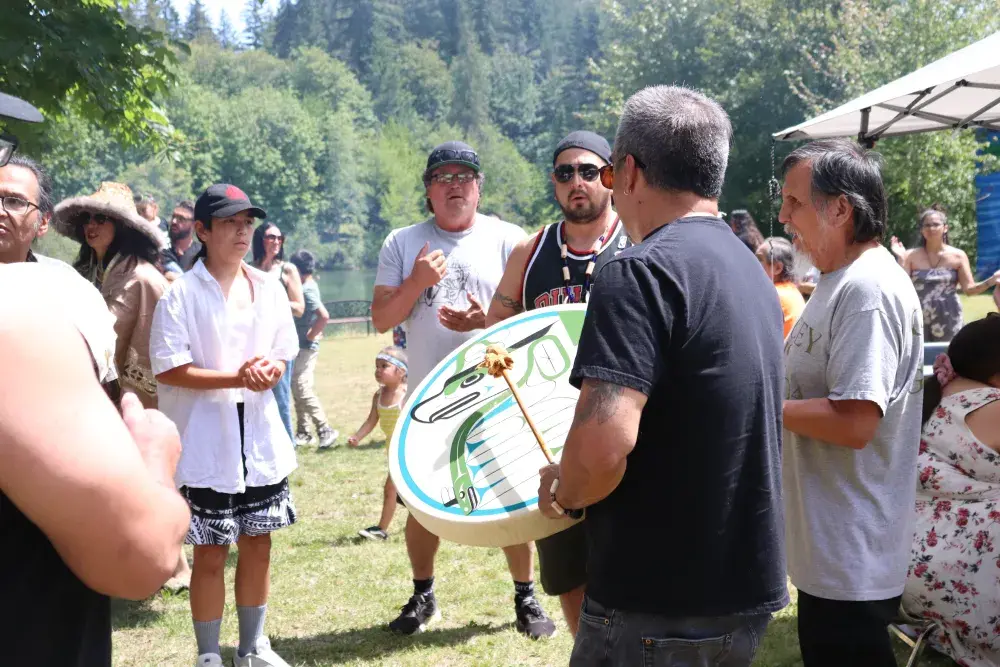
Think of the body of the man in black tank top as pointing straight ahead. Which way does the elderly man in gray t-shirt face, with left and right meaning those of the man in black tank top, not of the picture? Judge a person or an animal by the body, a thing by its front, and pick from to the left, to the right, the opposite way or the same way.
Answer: to the right

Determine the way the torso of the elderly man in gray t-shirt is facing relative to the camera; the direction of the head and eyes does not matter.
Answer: to the viewer's left

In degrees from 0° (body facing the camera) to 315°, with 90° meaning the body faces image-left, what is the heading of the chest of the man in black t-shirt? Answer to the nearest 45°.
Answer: approximately 135°

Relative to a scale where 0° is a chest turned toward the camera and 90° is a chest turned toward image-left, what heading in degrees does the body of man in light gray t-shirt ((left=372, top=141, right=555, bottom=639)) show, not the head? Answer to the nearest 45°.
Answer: approximately 0°

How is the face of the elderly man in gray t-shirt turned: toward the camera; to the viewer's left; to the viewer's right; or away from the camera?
to the viewer's left

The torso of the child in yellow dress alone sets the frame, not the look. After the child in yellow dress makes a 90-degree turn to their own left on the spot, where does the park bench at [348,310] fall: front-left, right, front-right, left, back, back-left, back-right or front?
back-left

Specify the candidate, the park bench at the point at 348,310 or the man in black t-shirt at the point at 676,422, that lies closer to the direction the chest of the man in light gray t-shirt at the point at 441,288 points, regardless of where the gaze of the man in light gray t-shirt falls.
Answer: the man in black t-shirt

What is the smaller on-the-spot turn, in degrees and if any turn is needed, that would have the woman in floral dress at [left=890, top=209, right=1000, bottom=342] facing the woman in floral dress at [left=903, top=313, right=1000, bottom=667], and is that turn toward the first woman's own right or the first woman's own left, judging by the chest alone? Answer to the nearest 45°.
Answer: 0° — they already face them

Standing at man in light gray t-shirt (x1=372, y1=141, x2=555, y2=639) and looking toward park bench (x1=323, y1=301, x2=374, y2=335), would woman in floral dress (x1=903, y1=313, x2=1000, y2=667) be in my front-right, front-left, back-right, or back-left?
back-right

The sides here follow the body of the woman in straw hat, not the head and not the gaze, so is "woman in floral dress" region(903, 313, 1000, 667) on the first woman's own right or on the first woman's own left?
on the first woman's own left

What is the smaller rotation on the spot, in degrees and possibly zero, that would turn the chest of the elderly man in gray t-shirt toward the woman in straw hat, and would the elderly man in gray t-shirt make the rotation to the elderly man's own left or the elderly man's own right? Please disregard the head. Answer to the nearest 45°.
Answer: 0° — they already face them
